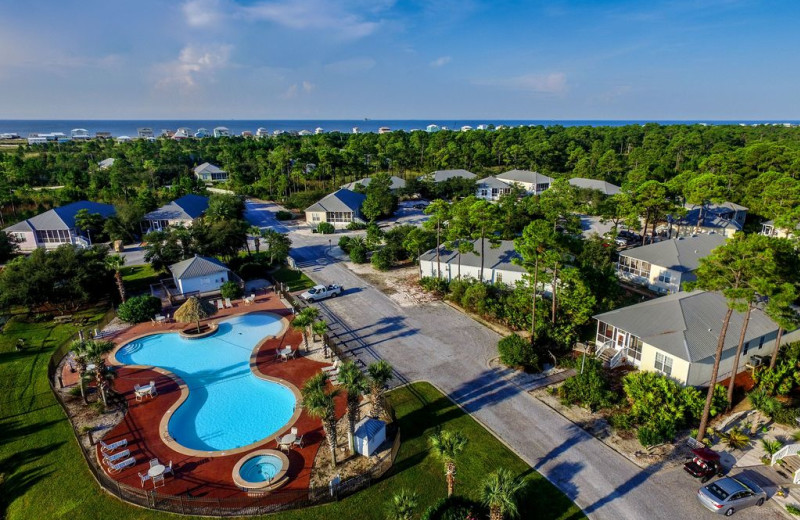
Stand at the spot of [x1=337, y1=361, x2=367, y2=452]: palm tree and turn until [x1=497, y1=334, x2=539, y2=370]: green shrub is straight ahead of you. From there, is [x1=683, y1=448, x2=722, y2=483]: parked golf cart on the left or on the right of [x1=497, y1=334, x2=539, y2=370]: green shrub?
right

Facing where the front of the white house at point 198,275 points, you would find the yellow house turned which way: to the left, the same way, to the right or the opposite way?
to the right

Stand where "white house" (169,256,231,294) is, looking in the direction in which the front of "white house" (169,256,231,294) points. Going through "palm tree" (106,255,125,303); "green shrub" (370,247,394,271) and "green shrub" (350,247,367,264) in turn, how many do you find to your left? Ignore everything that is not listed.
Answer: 2

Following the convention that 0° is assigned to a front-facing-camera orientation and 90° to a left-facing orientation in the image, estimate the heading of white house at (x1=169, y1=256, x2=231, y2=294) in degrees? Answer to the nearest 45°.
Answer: approximately 0°

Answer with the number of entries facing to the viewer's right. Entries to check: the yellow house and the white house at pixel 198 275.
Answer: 0

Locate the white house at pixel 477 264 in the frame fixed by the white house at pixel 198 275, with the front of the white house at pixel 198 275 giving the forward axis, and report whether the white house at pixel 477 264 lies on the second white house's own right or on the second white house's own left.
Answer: on the second white house's own left

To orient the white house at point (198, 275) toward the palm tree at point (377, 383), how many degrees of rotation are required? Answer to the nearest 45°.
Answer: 0° — it already faces it

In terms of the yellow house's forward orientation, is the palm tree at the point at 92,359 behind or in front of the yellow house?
in front

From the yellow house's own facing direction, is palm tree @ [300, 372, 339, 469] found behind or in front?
in front

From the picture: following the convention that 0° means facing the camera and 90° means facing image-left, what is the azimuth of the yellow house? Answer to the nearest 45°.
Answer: approximately 45°

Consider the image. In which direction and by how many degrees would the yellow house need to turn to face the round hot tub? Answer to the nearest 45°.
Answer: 0° — it already faces it

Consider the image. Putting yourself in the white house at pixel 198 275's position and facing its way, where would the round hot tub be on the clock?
The round hot tub is roughly at 12 o'clock from the white house.
